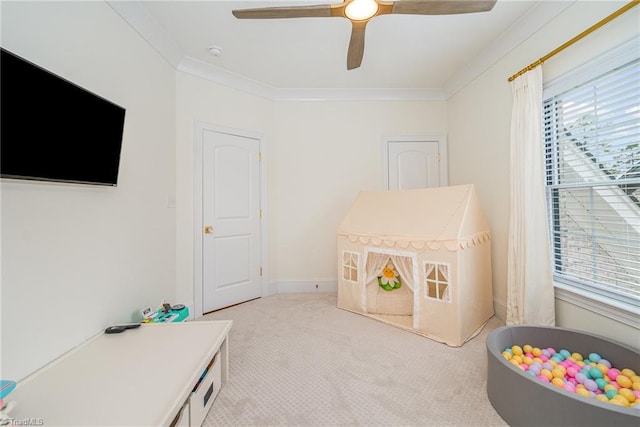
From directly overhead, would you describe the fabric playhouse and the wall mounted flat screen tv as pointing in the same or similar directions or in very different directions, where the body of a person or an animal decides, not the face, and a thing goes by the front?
very different directions

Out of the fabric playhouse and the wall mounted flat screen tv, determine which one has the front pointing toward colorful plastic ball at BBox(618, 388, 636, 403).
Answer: the wall mounted flat screen tv

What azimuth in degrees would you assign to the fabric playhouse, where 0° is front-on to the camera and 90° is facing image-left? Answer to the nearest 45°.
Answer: approximately 45°

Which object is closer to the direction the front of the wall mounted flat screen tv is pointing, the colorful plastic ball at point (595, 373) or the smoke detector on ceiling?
the colorful plastic ball

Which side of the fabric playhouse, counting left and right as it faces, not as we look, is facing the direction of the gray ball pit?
left

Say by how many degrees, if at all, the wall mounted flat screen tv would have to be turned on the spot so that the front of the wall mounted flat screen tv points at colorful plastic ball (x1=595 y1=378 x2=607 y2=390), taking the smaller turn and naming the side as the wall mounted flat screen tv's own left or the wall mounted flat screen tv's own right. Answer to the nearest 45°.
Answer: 0° — it already faces it

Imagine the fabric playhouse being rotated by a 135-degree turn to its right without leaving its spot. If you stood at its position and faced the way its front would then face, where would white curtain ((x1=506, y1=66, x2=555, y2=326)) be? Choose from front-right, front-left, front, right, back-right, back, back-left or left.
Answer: right

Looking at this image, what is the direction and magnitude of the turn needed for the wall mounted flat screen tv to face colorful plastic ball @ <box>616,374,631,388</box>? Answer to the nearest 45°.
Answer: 0° — it already faces it

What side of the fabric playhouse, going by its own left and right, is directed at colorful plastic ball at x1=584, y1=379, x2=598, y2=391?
left
